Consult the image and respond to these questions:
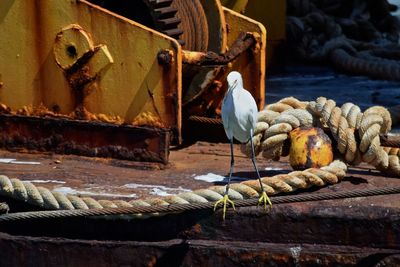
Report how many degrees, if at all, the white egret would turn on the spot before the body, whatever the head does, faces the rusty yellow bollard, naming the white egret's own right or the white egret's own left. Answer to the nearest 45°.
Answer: approximately 135° to the white egret's own left

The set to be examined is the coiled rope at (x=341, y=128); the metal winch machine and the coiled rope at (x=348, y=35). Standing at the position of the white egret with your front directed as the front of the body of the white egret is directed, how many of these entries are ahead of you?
0

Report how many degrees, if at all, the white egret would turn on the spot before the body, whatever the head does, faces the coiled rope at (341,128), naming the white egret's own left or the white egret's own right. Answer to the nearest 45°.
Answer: approximately 135° to the white egret's own left

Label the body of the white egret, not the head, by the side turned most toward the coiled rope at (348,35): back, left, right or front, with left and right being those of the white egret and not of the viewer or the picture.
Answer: back

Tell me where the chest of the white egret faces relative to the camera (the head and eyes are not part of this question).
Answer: toward the camera

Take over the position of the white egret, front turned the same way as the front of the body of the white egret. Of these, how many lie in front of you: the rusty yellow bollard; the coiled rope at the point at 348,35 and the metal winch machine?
0
